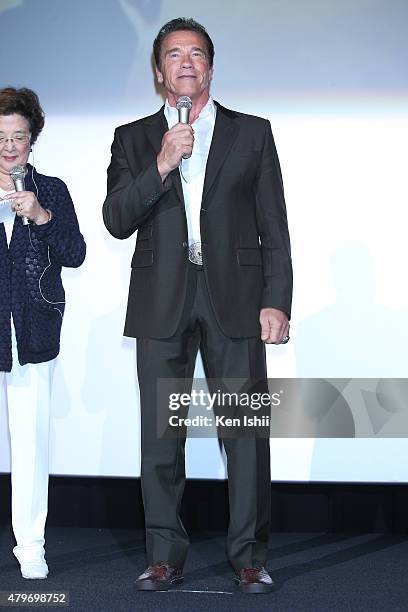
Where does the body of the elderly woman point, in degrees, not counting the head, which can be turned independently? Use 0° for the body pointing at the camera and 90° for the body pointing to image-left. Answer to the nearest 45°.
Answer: approximately 0°

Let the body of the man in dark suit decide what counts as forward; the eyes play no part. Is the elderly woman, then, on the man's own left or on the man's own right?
on the man's own right

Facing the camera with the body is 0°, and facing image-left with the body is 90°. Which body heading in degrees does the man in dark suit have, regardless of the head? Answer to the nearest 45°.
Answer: approximately 0°

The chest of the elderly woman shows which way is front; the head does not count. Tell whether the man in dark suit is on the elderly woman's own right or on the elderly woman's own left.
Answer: on the elderly woman's own left

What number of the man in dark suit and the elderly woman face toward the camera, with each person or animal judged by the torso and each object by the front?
2
